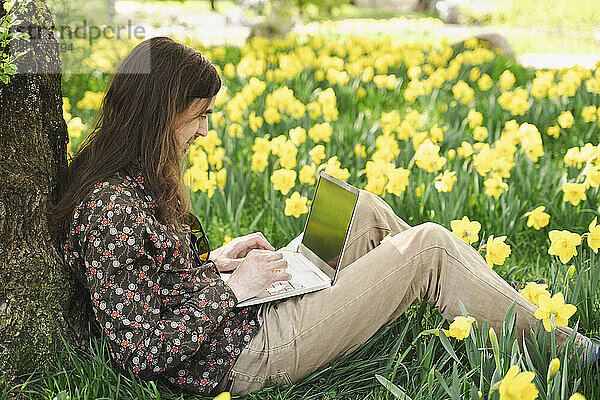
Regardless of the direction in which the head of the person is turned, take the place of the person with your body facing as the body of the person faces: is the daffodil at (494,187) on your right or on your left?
on your left

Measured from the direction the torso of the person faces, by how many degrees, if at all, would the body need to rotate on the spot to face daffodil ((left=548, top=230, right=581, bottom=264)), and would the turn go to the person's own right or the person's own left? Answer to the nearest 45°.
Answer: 0° — they already face it

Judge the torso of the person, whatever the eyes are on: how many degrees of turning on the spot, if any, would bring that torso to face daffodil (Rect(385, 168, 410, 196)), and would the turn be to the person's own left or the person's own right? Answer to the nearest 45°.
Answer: approximately 45° to the person's own left

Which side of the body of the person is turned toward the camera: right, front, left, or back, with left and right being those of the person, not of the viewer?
right

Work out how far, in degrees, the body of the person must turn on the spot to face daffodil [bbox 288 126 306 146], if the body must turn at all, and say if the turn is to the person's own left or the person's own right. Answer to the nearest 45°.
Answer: approximately 90° to the person's own left

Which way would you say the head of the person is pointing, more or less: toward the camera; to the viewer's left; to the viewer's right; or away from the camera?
to the viewer's right

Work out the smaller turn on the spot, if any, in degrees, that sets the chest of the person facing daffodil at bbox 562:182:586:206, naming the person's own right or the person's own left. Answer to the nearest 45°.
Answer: approximately 45° to the person's own left

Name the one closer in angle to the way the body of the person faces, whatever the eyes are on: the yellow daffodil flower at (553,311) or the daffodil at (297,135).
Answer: the yellow daffodil flower

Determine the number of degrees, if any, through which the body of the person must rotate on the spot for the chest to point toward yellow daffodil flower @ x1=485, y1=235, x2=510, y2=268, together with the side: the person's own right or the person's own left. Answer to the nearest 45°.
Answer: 0° — they already face it

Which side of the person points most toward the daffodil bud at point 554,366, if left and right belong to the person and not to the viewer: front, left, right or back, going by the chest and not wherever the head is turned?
front

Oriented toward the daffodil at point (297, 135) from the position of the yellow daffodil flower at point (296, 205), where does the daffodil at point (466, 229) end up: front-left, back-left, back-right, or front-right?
back-right

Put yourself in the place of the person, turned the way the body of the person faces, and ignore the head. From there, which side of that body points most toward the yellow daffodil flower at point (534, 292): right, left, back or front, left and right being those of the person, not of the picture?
front
